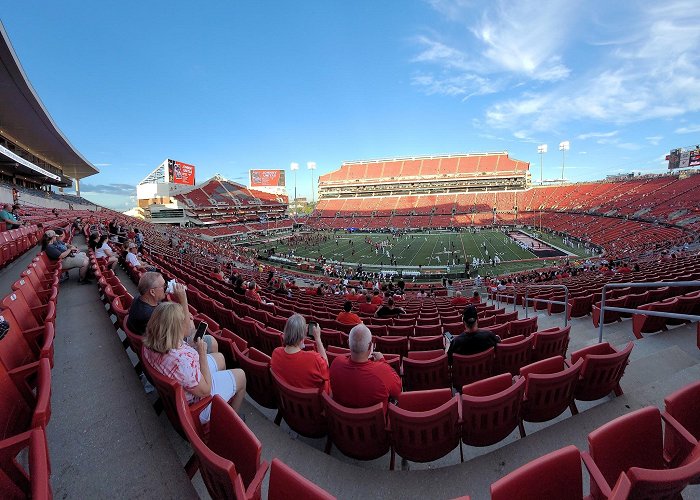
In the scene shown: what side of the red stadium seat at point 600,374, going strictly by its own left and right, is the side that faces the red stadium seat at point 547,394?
left

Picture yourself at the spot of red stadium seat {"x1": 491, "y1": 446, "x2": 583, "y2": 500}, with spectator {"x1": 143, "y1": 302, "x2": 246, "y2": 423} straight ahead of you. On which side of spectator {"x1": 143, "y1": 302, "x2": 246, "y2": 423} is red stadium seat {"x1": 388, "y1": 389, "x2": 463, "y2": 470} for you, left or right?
right

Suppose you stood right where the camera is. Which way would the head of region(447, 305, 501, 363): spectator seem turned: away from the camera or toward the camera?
away from the camera

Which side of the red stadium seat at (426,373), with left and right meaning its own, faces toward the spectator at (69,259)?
left

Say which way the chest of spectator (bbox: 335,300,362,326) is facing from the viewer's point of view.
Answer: away from the camera

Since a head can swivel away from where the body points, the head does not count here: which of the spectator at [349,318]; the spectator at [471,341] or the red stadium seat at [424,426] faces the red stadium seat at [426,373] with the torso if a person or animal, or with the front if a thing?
the red stadium seat at [424,426]

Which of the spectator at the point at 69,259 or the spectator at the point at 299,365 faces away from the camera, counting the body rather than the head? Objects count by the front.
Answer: the spectator at the point at 299,365

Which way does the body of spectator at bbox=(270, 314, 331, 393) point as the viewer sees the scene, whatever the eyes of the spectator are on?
away from the camera

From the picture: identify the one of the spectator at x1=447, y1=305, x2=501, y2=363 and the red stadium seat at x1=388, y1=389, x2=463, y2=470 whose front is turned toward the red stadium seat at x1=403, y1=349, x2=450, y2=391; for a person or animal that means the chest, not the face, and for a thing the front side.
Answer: the red stadium seat at x1=388, y1=389, x2=463, y2=470

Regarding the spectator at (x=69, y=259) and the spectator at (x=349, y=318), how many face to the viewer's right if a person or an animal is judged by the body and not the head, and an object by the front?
1

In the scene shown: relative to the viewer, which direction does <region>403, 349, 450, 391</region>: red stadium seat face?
away from the camera

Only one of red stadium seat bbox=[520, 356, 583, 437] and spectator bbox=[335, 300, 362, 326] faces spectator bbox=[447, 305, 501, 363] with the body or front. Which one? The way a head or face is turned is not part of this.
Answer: the red stadium seat

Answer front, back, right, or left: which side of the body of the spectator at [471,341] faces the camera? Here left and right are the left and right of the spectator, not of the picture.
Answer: back
